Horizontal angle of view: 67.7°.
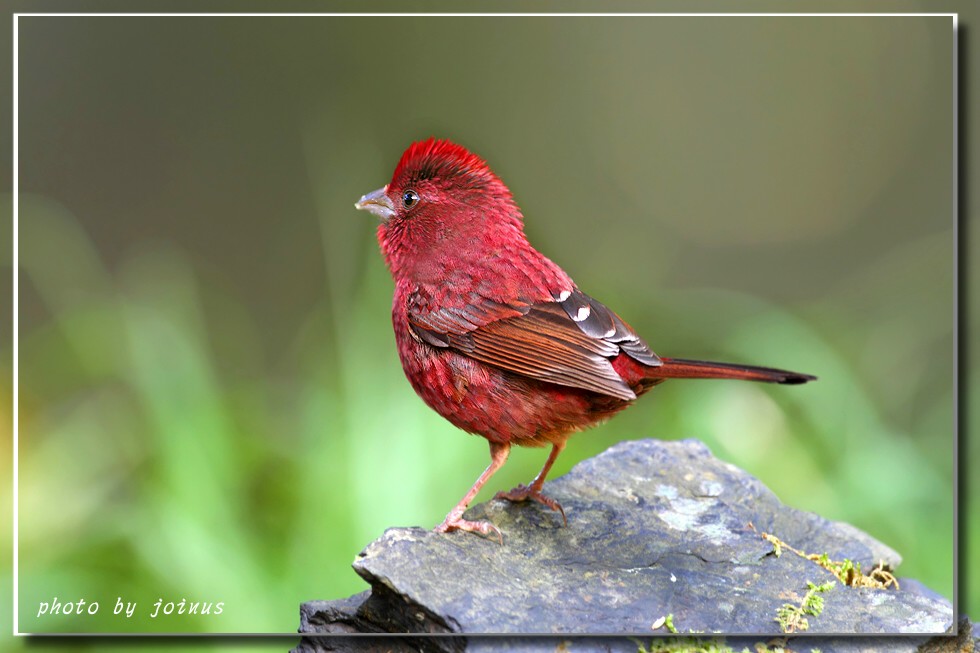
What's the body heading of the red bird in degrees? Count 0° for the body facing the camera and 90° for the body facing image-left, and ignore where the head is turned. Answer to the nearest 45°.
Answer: approximately 90°
